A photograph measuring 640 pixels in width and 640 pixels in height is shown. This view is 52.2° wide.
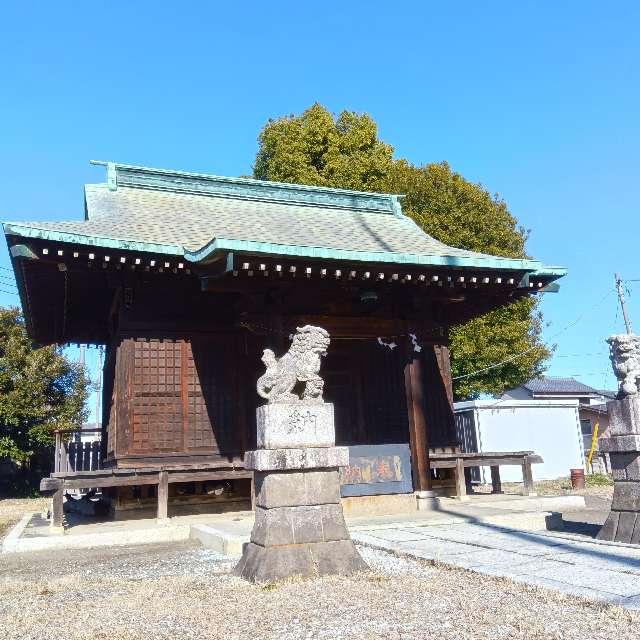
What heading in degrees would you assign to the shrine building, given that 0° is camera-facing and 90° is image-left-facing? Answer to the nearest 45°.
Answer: approximately 315°

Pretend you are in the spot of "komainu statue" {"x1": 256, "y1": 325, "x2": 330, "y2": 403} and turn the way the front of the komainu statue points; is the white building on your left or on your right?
on your left

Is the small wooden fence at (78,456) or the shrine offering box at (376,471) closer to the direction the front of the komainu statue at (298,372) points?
the shrine offering box

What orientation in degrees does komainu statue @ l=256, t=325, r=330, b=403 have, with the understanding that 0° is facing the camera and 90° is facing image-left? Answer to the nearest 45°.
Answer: approximately 270°

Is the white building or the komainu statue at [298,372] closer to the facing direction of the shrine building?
the komainu statue

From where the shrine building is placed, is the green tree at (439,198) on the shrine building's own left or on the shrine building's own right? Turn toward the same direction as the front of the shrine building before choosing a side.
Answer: on the shrine building's own left

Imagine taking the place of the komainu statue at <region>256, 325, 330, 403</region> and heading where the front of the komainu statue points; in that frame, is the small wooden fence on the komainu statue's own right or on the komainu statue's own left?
on the komainu statue's own left

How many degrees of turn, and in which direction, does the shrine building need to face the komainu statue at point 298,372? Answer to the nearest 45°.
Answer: approximately 45° to its right

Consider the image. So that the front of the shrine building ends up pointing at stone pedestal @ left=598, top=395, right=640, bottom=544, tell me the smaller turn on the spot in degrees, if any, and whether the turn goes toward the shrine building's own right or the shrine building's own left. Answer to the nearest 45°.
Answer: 0° — it already faces it
